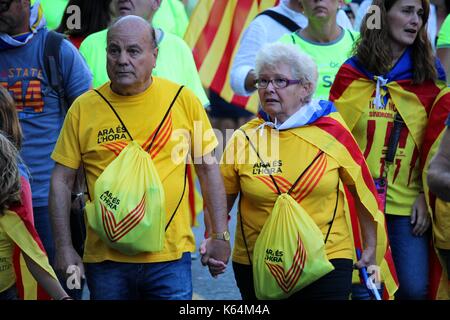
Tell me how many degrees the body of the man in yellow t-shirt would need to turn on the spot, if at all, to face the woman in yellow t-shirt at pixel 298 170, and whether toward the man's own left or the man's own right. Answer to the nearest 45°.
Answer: approximately 90° to the man's own left

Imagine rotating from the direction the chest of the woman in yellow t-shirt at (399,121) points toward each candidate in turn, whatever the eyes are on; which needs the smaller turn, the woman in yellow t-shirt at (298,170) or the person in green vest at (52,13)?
the woman in yellow t-shirt

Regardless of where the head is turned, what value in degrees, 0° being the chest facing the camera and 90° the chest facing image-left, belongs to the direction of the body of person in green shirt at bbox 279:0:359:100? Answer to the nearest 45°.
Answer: approximately 0°

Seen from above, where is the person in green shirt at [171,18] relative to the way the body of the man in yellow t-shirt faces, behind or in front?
behind

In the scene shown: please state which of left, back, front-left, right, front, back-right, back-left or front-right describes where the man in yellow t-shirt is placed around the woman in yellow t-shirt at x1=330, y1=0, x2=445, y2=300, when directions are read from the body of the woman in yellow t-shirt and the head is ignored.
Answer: front-right

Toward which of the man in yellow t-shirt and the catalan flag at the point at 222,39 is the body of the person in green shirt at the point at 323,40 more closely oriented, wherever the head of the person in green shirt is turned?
the man in yellow t-shirt

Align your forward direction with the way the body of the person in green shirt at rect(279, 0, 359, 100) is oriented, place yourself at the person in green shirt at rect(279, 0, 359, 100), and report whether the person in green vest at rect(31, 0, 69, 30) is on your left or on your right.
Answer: on your right
